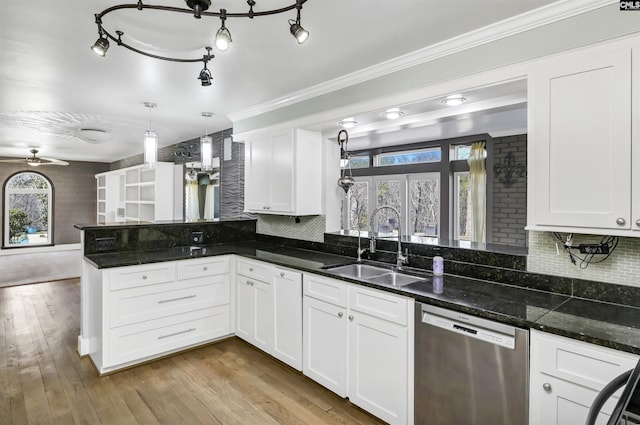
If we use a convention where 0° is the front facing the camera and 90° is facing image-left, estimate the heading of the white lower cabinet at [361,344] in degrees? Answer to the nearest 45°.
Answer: approximately 45°

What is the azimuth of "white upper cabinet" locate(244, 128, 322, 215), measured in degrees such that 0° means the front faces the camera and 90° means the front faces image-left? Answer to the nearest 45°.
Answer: approximately 45°

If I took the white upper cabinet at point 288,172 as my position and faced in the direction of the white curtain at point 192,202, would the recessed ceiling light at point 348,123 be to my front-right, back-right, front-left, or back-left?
back-right

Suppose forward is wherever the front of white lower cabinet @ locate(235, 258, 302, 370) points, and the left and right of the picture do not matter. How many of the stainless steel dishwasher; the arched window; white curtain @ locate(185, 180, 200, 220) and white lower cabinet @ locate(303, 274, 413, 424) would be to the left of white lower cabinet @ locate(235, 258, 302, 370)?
2

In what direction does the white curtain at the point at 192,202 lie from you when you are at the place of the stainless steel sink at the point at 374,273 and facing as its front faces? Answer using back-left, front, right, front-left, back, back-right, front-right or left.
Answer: right

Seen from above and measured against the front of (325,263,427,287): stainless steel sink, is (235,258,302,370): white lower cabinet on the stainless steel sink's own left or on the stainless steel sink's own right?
on the stainless steel sink's own right

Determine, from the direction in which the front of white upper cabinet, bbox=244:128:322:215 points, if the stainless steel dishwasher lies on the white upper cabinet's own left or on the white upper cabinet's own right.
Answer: on the white upper cabinet's own left

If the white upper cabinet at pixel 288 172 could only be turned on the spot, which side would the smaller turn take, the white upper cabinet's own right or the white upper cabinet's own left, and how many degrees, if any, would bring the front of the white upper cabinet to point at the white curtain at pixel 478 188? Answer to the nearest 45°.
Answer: approximately 135° to the white upper cabinet's own left

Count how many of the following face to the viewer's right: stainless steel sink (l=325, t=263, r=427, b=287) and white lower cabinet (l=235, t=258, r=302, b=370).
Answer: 0

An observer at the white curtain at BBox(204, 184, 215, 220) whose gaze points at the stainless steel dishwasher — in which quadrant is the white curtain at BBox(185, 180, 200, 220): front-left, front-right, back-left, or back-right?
back-right
